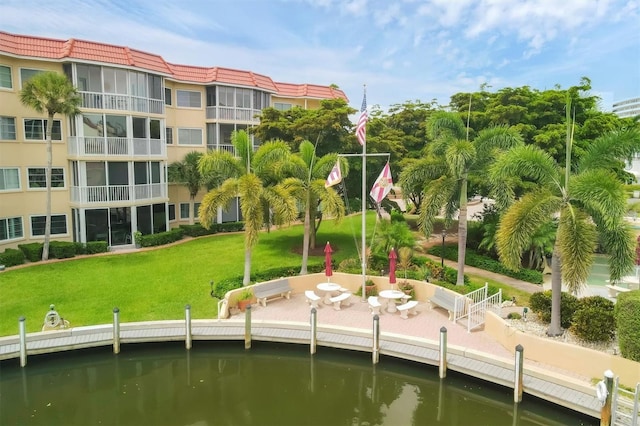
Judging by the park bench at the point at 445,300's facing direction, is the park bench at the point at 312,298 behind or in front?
in front

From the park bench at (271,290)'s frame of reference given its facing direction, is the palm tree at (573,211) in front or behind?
in front

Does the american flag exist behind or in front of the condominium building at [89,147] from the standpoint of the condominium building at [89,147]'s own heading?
in front

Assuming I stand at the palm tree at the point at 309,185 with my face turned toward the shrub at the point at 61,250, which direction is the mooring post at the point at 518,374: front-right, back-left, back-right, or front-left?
back-left

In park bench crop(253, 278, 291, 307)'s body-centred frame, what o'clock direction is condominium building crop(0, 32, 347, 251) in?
The condominium building is roughly at 6 o'clock from the park bench.

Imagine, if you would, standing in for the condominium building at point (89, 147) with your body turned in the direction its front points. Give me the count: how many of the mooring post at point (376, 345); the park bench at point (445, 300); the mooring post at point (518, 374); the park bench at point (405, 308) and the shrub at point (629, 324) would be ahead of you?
5

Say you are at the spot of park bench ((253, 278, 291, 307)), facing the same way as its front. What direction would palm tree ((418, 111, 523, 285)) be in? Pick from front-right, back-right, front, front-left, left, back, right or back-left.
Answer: front-left
